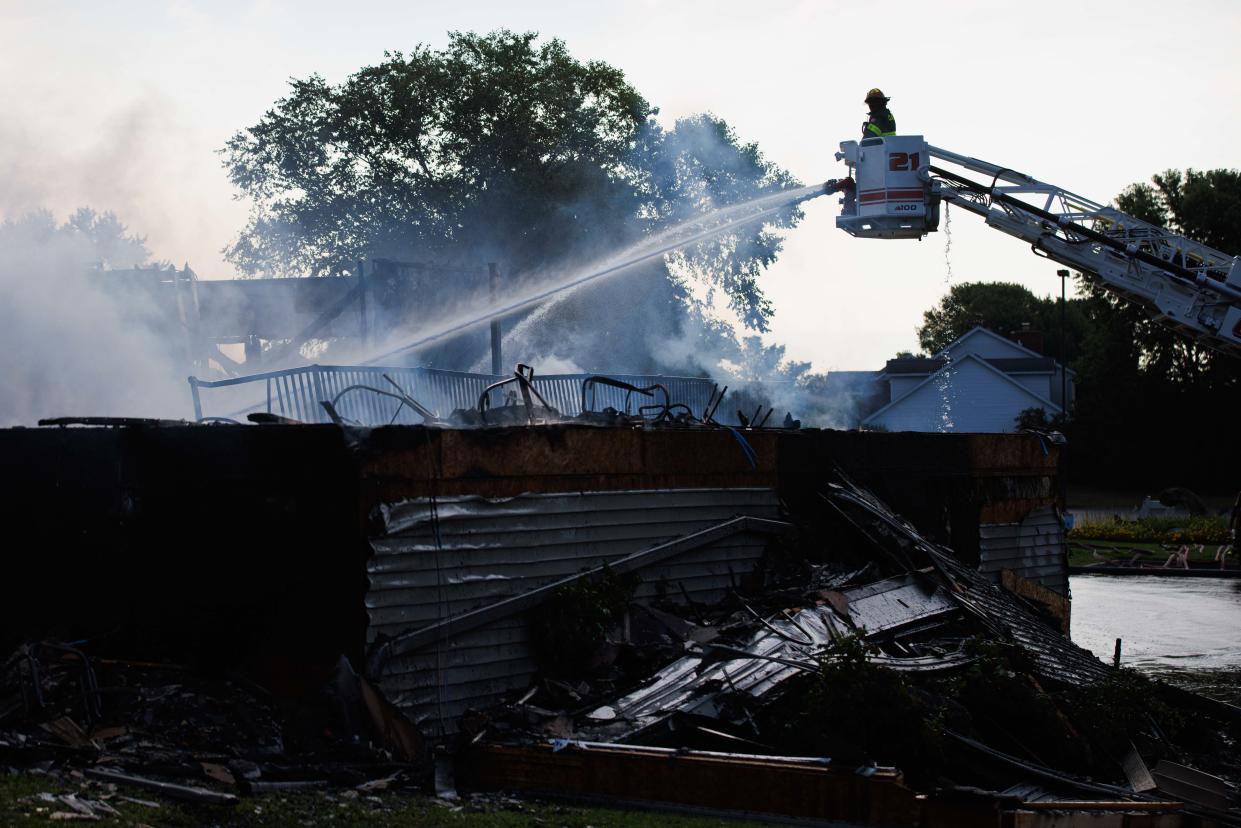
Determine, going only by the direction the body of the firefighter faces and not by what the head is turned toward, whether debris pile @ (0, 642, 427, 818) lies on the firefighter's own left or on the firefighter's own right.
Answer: on the firefighter's own left

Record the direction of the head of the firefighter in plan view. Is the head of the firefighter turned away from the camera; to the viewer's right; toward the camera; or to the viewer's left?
to the viewer's left

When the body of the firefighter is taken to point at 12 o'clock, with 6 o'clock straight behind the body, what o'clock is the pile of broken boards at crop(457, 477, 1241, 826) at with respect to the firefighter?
The pile of broken boards is roughly at 9 o'clock from the firefighter.

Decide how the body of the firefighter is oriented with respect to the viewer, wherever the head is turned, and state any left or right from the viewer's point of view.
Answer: facing to the left of the viewer

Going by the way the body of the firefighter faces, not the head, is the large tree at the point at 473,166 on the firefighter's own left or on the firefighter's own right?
on the firefighter's own right

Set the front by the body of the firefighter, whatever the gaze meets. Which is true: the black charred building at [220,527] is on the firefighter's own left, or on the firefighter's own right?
on the firefighter's own left
